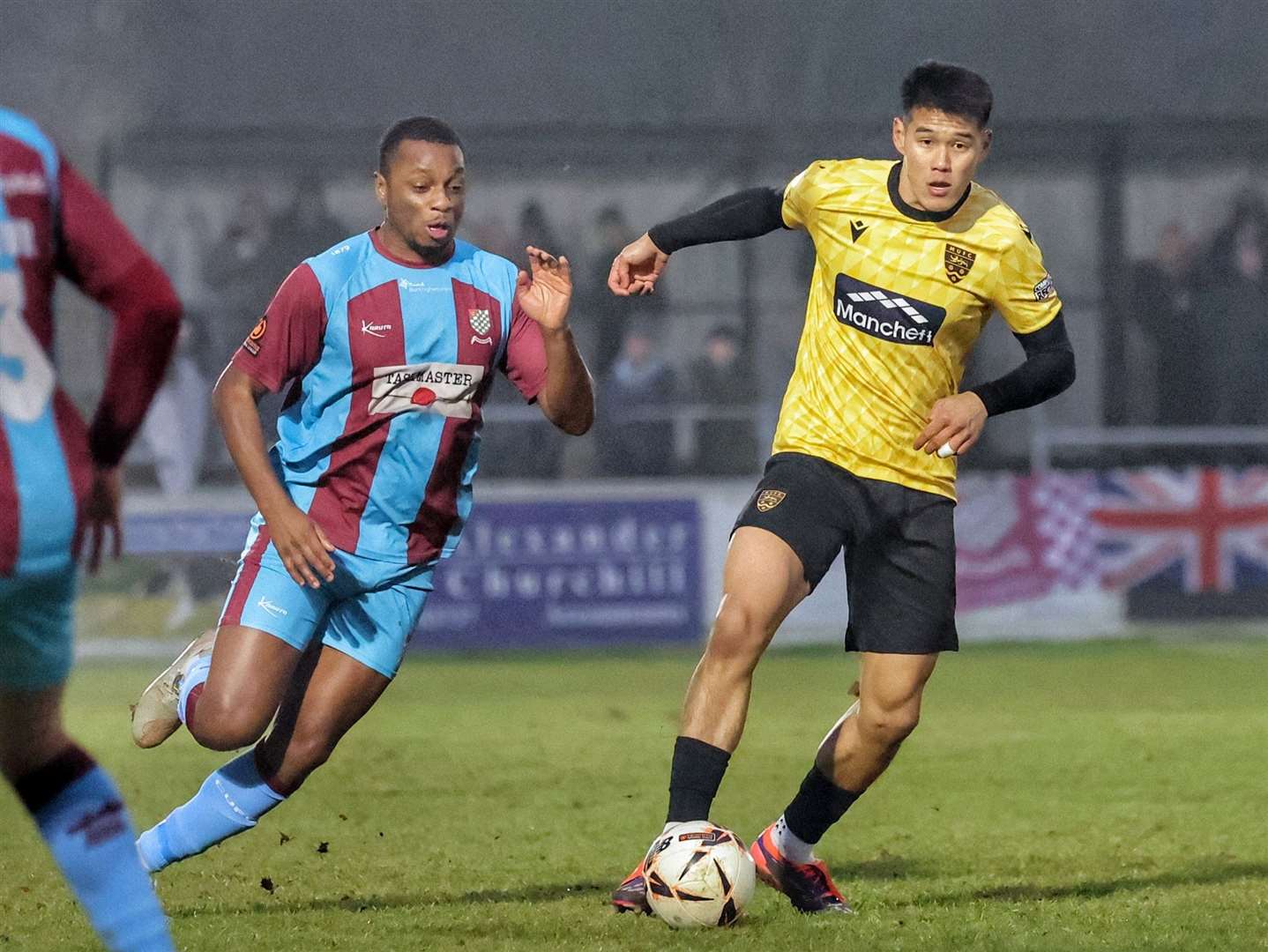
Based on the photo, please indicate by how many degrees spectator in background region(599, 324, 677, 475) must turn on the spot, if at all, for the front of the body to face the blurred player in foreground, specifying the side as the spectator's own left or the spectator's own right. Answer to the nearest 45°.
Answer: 0° — they already face them

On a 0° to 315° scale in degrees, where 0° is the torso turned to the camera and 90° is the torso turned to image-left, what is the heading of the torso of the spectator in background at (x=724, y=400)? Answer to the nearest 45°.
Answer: approximately 0°

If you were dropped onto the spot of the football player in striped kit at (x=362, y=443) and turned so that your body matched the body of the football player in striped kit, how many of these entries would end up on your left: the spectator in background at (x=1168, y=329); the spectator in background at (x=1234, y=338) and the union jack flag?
3

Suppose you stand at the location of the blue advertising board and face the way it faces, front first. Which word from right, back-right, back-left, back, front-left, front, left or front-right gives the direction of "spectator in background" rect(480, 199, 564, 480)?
back

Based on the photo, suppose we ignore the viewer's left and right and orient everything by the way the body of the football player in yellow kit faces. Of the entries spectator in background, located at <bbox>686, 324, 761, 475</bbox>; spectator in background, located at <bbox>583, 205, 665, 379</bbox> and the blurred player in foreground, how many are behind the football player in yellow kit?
2

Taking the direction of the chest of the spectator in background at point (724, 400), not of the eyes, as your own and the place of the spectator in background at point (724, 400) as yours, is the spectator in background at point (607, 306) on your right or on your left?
on your right

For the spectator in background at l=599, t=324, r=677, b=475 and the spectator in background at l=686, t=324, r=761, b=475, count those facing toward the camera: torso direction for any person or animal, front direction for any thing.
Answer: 2

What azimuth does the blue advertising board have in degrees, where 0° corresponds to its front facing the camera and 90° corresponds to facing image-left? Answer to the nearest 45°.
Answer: approximately 0°

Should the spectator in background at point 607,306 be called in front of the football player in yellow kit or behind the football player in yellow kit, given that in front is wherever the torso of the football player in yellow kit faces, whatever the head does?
behind

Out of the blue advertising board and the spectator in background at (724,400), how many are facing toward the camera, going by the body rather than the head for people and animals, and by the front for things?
2
